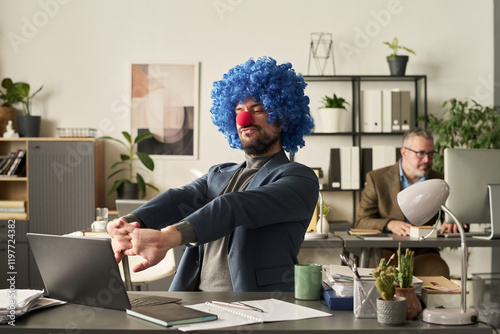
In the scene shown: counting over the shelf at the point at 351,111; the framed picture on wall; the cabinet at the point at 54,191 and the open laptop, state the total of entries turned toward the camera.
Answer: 3

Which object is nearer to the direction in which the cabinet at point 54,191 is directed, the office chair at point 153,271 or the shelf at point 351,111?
the office chair

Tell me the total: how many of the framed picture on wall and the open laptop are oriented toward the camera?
1

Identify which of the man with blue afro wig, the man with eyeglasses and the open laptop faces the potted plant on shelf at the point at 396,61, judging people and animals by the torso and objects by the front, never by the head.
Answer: the open laptop

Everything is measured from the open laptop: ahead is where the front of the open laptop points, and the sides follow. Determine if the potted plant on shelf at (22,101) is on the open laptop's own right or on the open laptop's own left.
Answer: on the open laptop's own left

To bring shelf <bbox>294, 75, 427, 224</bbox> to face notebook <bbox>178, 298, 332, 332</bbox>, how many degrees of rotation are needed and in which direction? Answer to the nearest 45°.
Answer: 0° — it already faces it

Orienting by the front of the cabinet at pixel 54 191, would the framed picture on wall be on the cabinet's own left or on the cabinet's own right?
on the cabinet's own left

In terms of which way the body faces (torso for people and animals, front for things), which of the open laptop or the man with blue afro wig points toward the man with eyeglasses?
the open laptop

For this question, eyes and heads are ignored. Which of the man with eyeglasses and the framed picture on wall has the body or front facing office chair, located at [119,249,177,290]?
the framed picture on wall

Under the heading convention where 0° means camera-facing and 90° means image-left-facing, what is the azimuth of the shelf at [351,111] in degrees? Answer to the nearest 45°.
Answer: approximately 0°

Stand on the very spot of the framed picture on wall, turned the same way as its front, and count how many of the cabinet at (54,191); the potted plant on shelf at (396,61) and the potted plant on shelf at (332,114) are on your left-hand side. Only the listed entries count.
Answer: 2

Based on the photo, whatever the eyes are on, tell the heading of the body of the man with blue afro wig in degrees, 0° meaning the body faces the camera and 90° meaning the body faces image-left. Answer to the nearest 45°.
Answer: approximately 45°

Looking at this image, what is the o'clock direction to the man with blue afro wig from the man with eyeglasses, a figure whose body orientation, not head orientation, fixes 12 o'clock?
The man with blue afro wig is roughly at 2 o'clock from the man with eyeglasses.
